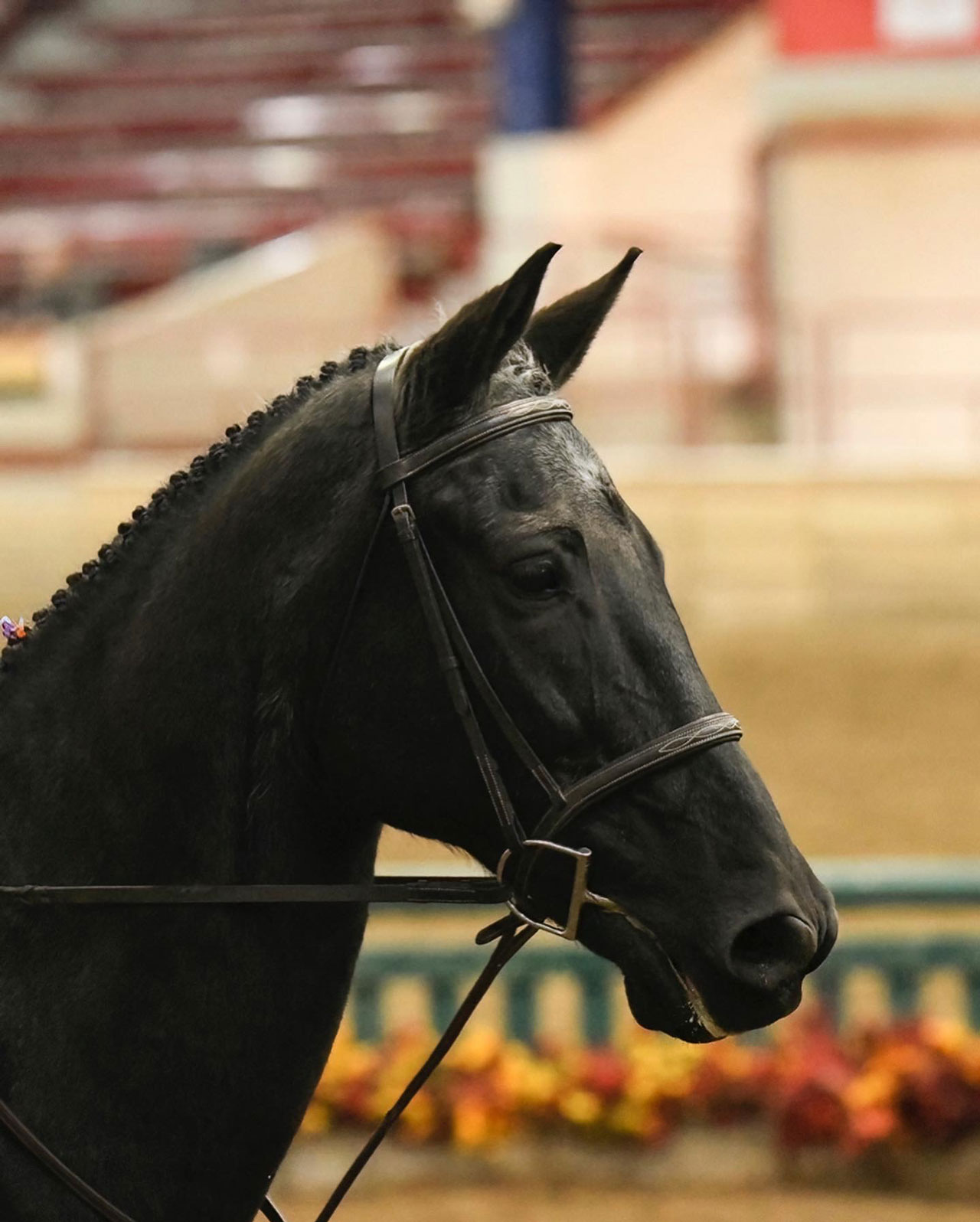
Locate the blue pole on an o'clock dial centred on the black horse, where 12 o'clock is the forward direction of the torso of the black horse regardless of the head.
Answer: The blue pole is roughly at 9 o'clock from the black horse.

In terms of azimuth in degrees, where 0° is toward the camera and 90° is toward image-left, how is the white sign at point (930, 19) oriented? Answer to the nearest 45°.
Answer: approximately 0°

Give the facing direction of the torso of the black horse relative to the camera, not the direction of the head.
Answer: to the viewer's right

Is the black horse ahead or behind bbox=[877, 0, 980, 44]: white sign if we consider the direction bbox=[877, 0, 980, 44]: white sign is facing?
ahead

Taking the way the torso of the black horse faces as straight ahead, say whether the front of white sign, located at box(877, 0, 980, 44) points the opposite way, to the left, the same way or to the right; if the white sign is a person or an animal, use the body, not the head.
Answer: to the right

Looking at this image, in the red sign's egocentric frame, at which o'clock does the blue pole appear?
The blue pole is roughly at 3 o'clock from the red sign.

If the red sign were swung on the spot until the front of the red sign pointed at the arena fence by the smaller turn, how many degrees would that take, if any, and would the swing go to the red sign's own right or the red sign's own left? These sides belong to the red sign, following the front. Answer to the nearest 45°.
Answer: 0° — it already faces it

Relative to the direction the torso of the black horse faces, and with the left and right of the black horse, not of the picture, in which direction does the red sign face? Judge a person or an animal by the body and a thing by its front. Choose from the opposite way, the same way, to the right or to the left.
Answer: to the right

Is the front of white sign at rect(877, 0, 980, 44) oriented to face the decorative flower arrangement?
yes

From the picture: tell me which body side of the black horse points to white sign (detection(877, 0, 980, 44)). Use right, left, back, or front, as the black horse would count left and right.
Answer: left

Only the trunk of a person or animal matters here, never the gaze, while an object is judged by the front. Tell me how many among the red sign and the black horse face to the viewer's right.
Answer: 1

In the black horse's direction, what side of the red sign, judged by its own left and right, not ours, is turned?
front
